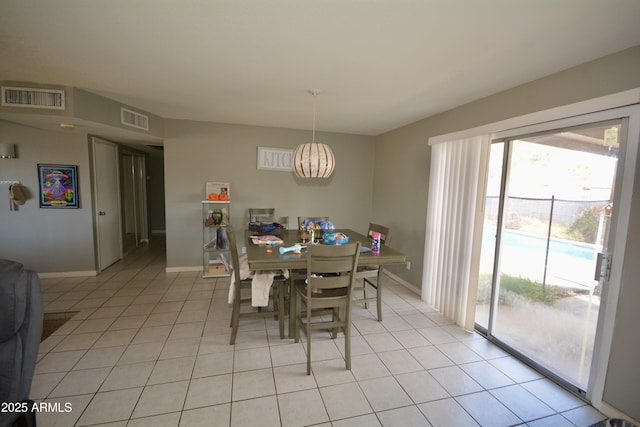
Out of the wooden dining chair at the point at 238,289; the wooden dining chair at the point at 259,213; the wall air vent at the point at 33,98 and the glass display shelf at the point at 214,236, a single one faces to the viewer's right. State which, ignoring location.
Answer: the wooden dining chair at the point at 238,289

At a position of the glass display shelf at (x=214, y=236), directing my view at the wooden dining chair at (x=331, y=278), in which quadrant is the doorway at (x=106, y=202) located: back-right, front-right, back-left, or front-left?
back-right

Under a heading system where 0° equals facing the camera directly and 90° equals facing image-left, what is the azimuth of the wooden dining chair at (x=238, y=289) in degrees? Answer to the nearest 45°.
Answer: approximately 270°

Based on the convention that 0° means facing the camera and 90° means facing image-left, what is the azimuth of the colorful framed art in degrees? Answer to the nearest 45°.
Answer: approximately 0°

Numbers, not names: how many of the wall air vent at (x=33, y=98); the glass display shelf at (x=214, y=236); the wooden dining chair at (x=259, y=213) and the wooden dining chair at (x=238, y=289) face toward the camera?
3

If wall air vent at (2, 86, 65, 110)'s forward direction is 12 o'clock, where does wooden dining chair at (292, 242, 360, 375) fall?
The wooden dining chair is roughly at 11 o'clock from the wall air vent.

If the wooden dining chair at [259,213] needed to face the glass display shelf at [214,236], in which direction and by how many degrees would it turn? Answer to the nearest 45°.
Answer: approximately 90° to its right

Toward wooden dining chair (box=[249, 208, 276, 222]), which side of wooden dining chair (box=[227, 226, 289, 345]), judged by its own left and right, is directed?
left
